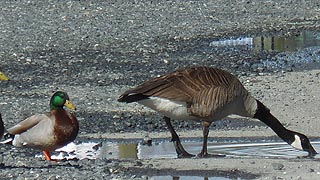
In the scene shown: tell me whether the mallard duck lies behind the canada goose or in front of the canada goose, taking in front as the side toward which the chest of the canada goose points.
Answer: behind

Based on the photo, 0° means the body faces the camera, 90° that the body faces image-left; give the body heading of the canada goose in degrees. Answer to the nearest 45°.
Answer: approximately 270°
